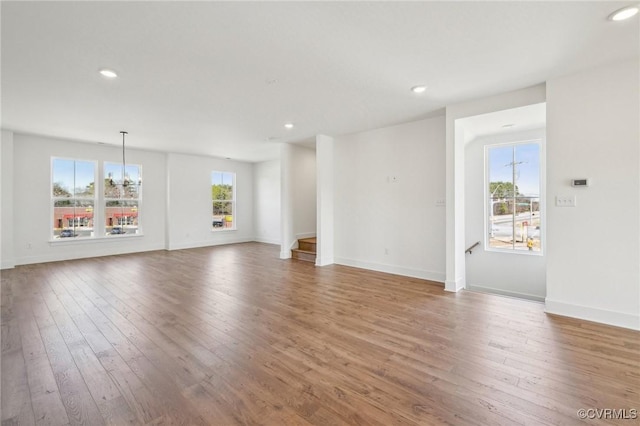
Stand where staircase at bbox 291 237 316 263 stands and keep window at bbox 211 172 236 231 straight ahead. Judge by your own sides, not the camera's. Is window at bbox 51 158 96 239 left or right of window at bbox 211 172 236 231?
left

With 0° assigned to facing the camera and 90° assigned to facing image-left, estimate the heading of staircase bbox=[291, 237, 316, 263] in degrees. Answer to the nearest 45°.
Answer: approximately 45°

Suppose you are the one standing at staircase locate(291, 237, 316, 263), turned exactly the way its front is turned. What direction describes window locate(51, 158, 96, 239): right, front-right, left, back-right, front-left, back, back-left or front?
front-right

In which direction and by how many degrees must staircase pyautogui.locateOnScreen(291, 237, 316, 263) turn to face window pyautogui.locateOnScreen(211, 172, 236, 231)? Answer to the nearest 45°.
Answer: approximately 90° to its right

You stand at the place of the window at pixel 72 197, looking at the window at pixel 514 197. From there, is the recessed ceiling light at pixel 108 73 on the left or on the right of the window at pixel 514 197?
right

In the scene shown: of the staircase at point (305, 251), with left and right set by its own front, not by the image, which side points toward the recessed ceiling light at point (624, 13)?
left

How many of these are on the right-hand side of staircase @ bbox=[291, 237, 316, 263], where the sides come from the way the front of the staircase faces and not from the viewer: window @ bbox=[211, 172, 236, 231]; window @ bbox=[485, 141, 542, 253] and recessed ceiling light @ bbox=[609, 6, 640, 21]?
1

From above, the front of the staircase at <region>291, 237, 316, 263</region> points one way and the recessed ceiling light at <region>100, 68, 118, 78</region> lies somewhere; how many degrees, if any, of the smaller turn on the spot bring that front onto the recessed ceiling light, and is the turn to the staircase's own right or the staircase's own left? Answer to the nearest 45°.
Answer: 0° — it already faces it

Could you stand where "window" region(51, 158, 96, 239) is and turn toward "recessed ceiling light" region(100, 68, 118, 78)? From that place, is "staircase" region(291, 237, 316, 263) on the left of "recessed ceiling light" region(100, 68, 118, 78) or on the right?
left

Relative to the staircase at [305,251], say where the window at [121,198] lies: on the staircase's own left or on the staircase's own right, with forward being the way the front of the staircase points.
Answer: on the staircase's own right
